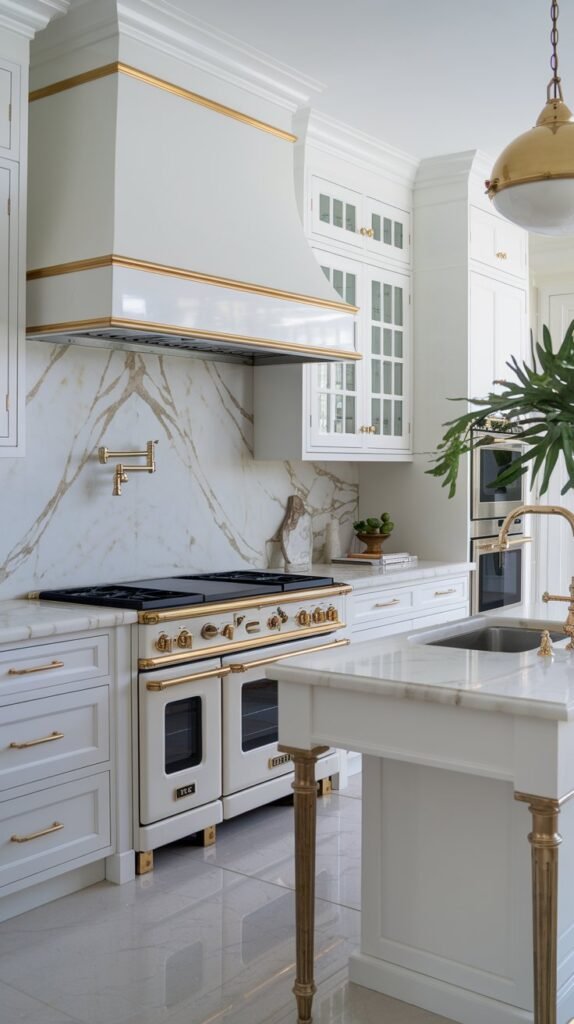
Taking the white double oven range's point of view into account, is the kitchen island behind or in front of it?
in front

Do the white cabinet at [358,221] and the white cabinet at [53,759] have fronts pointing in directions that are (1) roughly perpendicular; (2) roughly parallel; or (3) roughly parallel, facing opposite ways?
roughly parallel

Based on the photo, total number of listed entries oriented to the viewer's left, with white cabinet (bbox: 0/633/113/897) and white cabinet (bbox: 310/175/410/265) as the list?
0

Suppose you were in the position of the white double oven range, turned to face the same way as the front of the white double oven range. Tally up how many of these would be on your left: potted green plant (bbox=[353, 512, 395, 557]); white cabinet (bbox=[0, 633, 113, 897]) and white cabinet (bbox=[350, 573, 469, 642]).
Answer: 2

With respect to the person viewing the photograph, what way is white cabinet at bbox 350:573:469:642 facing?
facing the viewer and to the right of the viewer

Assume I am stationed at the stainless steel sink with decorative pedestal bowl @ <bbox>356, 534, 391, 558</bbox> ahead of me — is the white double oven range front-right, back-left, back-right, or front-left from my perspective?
front-left

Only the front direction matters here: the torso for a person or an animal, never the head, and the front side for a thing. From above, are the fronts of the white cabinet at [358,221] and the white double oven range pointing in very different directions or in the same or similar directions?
same or similar directions

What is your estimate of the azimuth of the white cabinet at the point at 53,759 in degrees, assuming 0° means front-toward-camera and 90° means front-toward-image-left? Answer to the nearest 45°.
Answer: approximately 315°

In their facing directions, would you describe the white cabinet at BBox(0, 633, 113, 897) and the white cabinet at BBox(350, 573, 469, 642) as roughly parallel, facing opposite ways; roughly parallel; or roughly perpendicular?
roughly parallel

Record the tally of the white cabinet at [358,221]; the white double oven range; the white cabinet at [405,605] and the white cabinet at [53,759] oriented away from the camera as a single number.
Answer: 0

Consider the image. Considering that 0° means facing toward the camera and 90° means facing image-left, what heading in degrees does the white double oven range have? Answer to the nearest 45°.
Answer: approximately 315°
